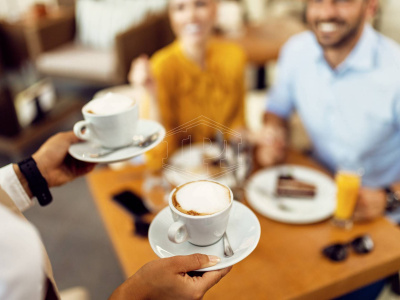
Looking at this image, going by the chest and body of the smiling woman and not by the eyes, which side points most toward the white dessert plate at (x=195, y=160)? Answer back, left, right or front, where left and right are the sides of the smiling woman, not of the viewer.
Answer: front

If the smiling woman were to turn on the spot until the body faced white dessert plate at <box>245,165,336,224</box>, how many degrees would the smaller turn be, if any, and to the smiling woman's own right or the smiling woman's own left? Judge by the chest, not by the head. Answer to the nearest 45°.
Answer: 0° — they already face it

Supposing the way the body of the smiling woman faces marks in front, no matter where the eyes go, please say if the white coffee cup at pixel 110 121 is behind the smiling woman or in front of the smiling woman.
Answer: in front

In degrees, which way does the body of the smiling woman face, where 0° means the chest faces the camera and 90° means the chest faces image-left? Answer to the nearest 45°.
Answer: approximately 0°

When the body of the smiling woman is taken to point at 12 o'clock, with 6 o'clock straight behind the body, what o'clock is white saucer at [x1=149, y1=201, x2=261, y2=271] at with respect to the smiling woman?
The white saucer is roughly at 12 o'clock from the smiling woman.

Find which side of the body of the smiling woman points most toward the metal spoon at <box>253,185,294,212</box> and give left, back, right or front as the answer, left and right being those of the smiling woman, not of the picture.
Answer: front

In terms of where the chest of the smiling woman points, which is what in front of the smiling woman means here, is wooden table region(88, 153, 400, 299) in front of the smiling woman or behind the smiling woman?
in front

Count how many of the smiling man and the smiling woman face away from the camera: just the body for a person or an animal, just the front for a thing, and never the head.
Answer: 0

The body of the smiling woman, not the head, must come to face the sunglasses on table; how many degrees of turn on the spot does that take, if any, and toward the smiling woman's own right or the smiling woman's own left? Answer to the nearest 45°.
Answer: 0° — they already face it

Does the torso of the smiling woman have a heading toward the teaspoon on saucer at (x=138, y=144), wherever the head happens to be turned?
yes
